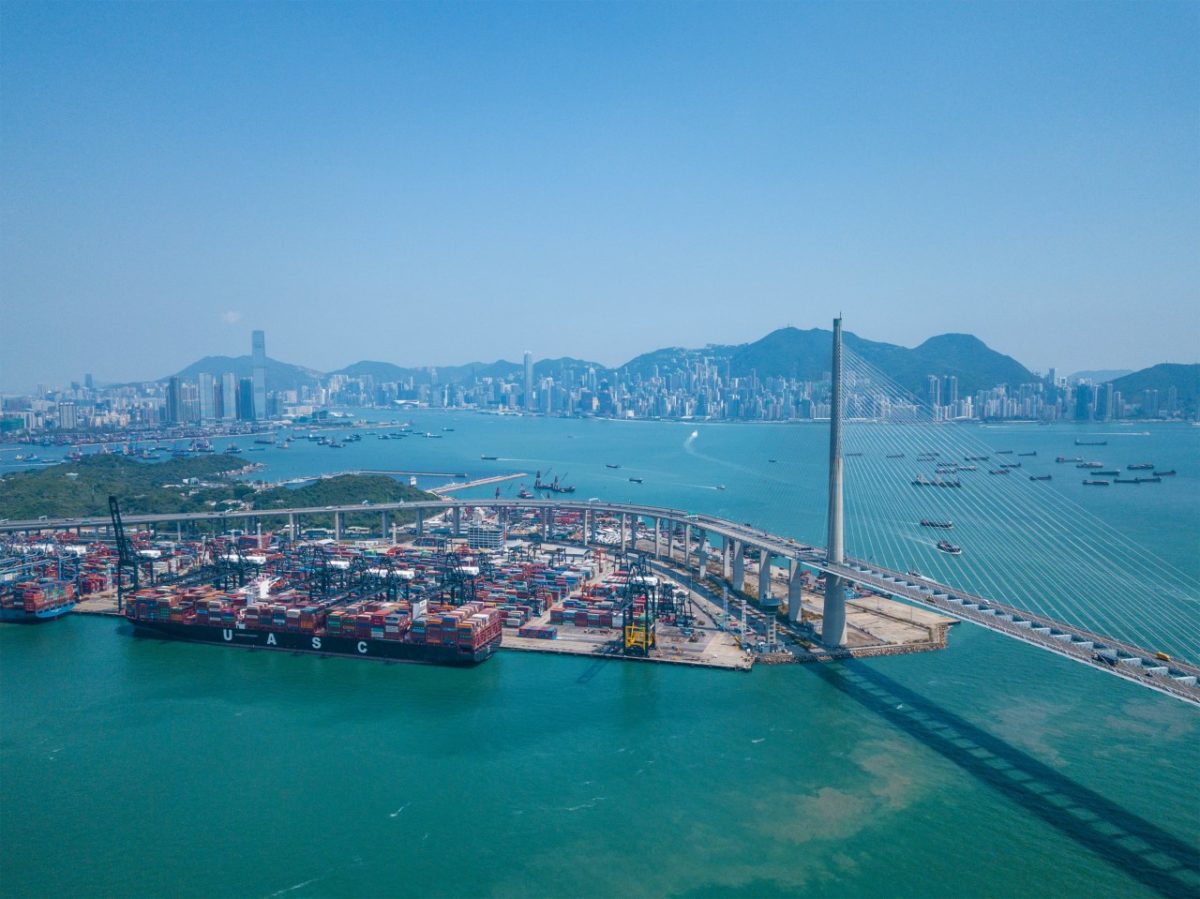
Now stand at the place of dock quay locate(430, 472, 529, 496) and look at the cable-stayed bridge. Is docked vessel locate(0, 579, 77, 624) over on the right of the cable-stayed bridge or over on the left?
right

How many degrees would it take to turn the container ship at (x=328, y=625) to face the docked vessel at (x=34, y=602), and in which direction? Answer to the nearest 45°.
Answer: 0° — it already faces it

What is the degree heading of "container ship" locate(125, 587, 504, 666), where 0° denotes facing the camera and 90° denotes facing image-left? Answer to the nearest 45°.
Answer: approximately 135°

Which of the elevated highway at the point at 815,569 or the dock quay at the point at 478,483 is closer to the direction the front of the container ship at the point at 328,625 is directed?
the dock quay

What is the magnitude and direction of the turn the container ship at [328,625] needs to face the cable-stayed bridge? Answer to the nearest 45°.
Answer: approximately 135° to its right

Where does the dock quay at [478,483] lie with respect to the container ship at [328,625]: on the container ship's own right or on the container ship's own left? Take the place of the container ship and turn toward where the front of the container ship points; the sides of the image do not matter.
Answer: on the container ship's own right

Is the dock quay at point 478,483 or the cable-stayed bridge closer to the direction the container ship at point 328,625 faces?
the dock quay

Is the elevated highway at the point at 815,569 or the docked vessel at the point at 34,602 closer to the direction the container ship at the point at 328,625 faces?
the docked vessel

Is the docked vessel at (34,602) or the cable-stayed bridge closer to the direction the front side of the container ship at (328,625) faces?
the docked vessel
